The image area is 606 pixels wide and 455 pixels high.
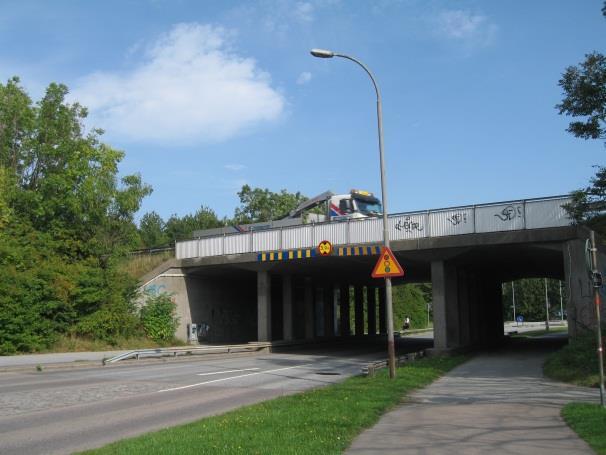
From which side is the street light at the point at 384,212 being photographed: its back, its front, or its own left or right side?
left

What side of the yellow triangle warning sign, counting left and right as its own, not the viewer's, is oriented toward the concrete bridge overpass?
back

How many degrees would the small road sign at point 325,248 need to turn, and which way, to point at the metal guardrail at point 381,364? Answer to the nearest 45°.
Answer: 0° — it already faces it

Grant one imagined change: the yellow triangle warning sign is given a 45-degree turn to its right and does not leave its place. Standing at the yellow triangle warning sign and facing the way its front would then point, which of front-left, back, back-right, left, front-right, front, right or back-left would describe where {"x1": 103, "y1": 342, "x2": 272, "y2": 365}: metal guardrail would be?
right

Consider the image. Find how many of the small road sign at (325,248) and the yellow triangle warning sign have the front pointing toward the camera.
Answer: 2

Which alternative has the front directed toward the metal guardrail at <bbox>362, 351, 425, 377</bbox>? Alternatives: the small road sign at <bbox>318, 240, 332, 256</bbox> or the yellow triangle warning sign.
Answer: the small road sign

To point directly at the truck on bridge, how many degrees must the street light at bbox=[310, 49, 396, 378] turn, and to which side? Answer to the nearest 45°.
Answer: approximately 90° to its right

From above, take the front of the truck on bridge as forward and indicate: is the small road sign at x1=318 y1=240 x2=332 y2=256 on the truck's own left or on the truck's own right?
on the truck's own right

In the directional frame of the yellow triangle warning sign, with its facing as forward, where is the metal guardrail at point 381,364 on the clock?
The metal guardrail is roughly at 6 o'clock from the yellow triangle warning sign.

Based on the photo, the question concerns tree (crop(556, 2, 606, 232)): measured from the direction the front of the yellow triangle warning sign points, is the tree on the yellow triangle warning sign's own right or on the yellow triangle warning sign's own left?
on the yellow triangle warning sign's own left
